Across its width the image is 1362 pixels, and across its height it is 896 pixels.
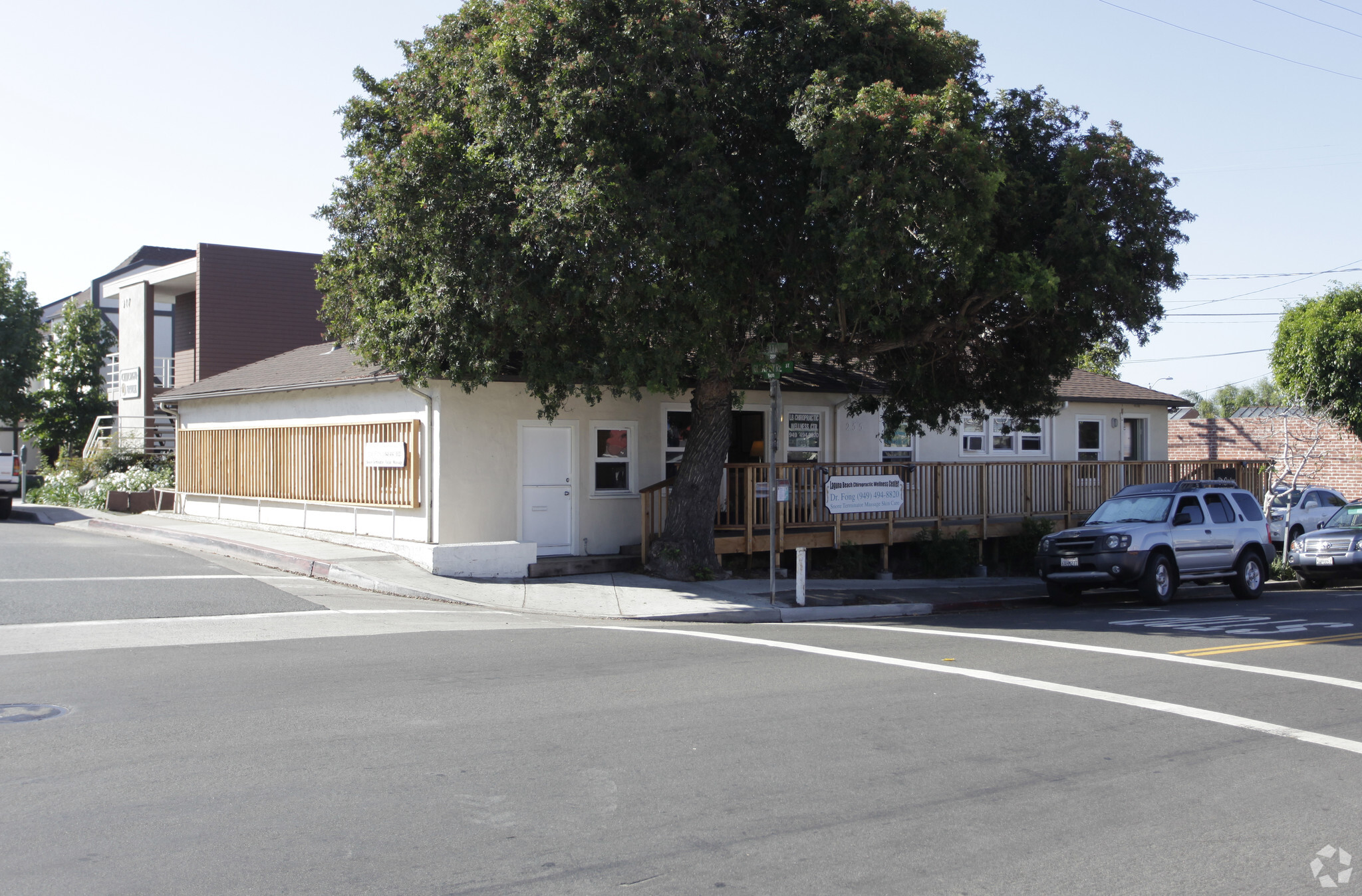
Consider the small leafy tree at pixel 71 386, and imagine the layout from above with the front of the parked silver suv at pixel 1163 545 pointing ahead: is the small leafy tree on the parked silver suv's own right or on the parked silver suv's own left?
on the parked silver suv's own right

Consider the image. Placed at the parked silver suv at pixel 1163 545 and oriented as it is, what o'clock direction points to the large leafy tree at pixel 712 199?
The large leafy tree is roughly at 12 o'clock from the parked silver suv.

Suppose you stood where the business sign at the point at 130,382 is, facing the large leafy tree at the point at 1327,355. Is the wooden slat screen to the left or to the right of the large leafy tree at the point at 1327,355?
right

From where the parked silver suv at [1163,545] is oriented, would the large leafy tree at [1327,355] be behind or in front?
behind

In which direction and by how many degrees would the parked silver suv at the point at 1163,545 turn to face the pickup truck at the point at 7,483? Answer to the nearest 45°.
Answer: approximately 45° to its right

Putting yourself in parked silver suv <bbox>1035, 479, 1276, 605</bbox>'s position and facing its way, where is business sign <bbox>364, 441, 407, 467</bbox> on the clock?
The business sign is roughly at 1 o'clock from the parked silver suv.

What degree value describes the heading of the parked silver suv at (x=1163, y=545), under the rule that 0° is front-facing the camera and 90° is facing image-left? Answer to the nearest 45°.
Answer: approximately 45°

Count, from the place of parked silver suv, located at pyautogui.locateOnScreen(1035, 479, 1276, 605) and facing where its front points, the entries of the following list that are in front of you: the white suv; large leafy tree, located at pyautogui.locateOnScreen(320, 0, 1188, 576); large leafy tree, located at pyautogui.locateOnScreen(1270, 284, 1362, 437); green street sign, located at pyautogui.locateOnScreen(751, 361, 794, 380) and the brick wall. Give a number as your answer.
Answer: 2

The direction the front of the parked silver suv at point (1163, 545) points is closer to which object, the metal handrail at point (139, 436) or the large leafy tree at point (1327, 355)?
the metal handrail

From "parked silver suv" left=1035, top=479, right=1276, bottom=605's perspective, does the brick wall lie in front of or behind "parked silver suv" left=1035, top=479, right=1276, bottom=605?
behind

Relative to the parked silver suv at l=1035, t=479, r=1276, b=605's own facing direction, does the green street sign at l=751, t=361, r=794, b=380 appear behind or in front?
in front

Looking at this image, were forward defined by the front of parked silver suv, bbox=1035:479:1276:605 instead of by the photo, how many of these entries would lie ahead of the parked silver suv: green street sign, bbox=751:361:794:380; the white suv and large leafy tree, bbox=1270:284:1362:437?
1

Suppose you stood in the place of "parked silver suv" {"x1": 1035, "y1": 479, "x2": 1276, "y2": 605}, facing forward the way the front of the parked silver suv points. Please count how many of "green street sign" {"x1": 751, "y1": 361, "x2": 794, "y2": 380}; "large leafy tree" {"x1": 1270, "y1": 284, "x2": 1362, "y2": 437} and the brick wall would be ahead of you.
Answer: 1

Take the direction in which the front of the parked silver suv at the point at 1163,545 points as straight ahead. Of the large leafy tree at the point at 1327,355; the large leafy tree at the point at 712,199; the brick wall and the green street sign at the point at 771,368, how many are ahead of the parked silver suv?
2

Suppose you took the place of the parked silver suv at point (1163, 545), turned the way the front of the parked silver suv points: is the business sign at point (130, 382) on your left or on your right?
on your right

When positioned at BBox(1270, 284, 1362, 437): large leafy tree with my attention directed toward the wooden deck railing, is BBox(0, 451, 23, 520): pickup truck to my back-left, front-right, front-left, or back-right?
front-right
